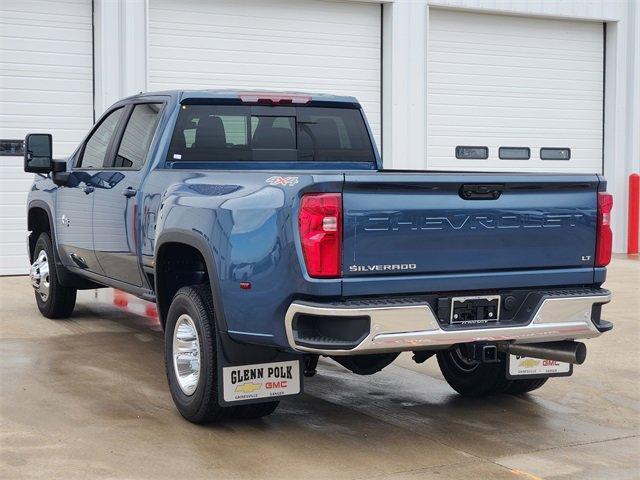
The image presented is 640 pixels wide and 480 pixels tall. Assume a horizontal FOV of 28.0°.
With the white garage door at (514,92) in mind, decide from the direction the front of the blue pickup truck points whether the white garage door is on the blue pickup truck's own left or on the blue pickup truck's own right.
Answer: on the blue pickup truck's own right

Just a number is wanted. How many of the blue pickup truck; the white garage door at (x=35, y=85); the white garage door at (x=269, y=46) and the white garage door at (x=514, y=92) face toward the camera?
3

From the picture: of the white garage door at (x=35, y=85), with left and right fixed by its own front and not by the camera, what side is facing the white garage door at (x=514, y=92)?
left

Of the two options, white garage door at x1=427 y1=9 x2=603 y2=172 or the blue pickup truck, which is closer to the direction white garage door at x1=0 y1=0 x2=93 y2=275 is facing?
the blue pickup truck

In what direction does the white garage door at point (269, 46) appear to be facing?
toward the camera

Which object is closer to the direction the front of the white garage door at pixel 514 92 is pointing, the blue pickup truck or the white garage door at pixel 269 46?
the blue pickup truck

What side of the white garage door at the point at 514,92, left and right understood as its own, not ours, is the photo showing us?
front

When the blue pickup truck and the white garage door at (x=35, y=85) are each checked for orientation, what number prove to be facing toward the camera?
1

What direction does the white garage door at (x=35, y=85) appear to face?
toward the camera

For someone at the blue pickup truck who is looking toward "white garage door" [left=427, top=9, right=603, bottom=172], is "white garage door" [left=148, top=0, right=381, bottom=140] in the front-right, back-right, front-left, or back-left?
front-left

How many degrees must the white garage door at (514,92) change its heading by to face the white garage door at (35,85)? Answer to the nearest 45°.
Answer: approximately 45° to its right

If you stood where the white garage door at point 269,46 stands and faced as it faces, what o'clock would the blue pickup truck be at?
The blue pickup truck is roughly at 12 o'clock from the white garage door.

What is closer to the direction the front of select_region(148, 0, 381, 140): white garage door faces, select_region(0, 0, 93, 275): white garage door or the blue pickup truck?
the blue pickup truck

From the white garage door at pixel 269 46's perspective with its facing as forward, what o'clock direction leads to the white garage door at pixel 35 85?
the white garage door at pixel 35 85 is roughly at 2 o'clock from the white garage door at pixel 269 46.

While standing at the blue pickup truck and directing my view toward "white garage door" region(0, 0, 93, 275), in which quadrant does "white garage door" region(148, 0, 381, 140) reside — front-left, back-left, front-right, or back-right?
front-right

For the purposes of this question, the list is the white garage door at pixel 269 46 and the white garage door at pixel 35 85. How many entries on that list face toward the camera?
2

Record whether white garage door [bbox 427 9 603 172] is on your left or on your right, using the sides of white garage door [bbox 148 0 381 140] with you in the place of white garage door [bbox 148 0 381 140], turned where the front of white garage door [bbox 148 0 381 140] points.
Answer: on your left
